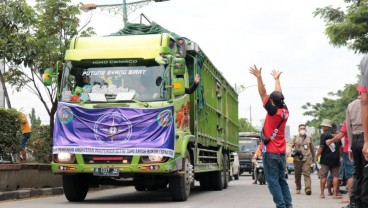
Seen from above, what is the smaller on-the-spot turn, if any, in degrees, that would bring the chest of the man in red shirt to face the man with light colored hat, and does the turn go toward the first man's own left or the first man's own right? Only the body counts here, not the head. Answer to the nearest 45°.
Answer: approximately 45° to the first man's own right

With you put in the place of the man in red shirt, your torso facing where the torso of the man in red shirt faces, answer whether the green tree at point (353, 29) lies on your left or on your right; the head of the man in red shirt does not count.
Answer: on your right

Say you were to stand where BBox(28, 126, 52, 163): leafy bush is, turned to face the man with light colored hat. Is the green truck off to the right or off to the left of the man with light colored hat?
left

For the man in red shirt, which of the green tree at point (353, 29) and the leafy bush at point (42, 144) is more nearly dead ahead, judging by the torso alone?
the leafy bush

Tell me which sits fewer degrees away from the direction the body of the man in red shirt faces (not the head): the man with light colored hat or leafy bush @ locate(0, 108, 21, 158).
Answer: the leafy bush

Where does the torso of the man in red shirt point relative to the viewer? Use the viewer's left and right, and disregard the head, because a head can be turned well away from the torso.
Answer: facing away from the viewer and to the left of the viewer

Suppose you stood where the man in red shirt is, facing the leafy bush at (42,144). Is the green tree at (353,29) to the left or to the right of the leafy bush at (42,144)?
right

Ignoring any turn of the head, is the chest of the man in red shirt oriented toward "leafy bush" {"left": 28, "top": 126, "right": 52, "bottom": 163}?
yes

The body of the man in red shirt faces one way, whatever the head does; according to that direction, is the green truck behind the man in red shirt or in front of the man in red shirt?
in front

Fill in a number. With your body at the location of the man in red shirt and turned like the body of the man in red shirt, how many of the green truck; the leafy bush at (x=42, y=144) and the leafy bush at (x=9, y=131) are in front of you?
3

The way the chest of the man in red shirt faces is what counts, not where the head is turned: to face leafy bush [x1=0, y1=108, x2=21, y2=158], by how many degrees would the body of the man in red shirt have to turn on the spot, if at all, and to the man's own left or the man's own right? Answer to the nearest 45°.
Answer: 0° — they already face it
